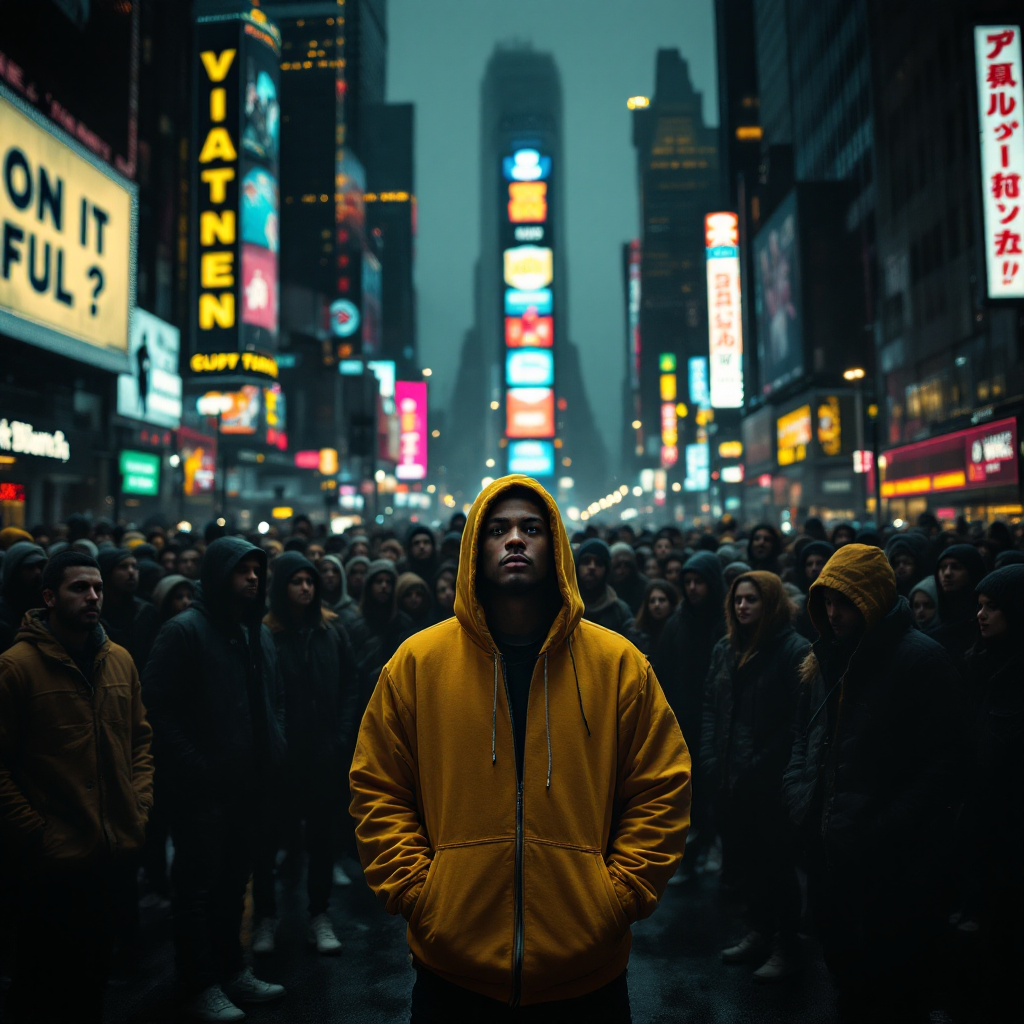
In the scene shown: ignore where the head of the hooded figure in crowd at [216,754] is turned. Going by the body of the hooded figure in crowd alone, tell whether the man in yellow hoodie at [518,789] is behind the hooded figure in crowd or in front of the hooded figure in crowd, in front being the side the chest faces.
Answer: in front

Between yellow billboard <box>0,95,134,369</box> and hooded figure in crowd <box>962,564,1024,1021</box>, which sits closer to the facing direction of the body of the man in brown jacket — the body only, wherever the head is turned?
the hooded figure in crowd

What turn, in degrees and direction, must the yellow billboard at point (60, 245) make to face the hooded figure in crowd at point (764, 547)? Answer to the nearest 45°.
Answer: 0° — it already faces them

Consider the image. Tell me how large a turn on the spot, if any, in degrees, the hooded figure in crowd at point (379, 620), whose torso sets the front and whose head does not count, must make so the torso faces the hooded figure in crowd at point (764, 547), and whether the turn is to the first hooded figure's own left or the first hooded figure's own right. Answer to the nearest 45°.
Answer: approximately 135° to the first hooded figure's own left

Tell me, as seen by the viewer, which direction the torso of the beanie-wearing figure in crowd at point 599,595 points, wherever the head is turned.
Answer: toward the camera

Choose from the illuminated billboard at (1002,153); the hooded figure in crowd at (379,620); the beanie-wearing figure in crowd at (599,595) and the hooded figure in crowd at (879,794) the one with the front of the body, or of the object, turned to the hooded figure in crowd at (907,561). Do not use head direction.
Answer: the illuminated billboard

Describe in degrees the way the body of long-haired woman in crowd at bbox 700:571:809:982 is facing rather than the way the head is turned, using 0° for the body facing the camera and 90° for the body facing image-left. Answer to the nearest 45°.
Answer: approximately 45°

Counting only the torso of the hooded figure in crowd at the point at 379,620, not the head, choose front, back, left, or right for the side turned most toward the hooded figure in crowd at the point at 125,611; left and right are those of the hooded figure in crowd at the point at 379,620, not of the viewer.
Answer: right

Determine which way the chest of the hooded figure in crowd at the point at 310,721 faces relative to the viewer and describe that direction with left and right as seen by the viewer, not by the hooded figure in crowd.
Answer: facing the viewer

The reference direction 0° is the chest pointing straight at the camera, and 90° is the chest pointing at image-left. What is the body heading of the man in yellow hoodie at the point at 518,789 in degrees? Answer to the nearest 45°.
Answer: approximately 0°

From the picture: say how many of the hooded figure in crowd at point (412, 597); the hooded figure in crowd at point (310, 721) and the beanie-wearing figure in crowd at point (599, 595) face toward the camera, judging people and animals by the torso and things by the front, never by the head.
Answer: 3

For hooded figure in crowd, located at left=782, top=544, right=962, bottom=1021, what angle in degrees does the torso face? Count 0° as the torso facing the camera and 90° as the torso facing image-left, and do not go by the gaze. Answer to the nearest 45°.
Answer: approximately 45°

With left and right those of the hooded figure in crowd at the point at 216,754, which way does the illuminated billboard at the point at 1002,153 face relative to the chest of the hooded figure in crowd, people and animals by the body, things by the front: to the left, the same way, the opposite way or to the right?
to the right

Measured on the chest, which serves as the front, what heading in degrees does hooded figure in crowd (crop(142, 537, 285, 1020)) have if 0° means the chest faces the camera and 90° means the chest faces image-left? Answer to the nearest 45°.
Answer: approximately 315°
